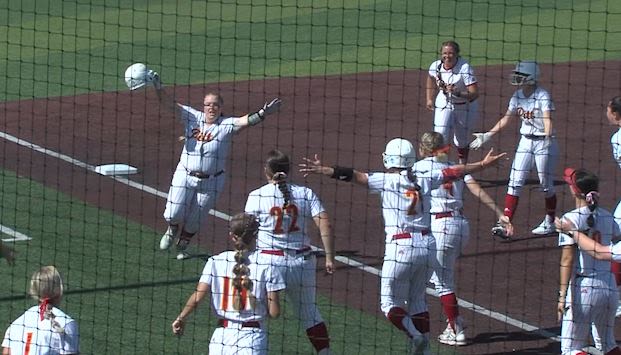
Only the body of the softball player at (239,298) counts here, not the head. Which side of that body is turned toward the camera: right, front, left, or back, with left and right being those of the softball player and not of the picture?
back

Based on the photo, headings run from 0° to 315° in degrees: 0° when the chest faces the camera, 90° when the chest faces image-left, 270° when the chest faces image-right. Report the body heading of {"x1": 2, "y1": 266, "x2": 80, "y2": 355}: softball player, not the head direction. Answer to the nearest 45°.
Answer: approximately 180°

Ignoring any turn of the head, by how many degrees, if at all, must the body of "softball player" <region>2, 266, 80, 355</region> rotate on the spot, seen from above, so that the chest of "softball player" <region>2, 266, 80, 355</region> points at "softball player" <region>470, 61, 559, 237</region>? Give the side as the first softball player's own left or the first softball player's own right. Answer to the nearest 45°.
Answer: approximately 45° to the first softball player's own right

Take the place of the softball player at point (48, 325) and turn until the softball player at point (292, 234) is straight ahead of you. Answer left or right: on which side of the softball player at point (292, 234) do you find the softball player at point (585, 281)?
right

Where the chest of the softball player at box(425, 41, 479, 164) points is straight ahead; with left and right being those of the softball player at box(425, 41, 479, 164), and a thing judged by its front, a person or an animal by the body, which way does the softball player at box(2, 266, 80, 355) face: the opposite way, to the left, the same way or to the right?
the opposite way

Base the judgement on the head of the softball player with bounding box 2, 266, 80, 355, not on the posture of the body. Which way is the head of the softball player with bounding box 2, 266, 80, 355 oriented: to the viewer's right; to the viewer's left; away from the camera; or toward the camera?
away from the camera

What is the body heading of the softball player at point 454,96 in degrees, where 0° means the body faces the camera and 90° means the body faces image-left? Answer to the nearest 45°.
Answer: approximately 0°

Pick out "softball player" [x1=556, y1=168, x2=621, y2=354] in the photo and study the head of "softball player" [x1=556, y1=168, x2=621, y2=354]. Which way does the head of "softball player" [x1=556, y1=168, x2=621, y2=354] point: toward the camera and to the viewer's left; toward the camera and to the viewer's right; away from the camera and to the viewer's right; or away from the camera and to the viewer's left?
away from the camera and to the viewer's left

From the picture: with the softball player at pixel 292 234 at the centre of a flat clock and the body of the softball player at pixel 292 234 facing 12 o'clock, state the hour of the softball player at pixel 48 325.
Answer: the softball player at pixel 48 325 is roughly at 7 o'clock from the softball player at pixel 292 234.

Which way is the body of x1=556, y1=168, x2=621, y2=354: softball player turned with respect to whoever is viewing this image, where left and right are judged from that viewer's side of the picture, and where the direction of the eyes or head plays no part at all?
facing away from the viewer and to the left of the viewer

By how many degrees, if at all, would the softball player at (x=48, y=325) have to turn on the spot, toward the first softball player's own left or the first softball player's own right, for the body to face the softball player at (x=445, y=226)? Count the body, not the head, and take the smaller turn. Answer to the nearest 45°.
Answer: approximately 45° to the first softball player's own right

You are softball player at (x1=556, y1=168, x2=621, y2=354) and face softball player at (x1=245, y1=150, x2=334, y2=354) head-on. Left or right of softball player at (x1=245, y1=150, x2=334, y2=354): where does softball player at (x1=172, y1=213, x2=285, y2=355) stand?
left

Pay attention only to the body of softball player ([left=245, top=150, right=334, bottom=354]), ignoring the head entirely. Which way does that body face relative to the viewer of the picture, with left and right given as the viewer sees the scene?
facing away from the viewer
